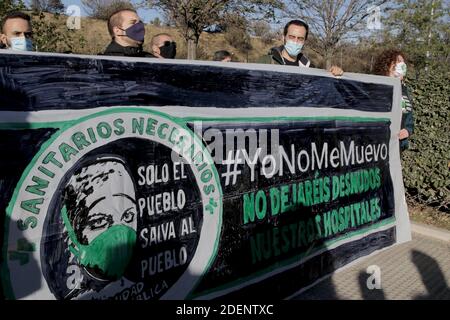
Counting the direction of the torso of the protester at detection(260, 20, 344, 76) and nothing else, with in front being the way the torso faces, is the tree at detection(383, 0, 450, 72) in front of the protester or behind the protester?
behind

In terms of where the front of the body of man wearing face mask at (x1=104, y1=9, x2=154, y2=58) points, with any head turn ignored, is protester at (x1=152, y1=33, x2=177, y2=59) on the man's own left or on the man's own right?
on the man's own left

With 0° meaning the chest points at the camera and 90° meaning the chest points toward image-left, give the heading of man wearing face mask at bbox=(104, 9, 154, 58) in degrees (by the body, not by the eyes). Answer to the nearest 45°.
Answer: approximately 315°

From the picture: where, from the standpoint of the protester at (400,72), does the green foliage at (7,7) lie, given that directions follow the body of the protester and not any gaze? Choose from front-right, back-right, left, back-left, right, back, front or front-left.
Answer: back-right

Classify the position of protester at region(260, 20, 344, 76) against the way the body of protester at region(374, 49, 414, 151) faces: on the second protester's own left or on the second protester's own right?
on the second protester's own right
